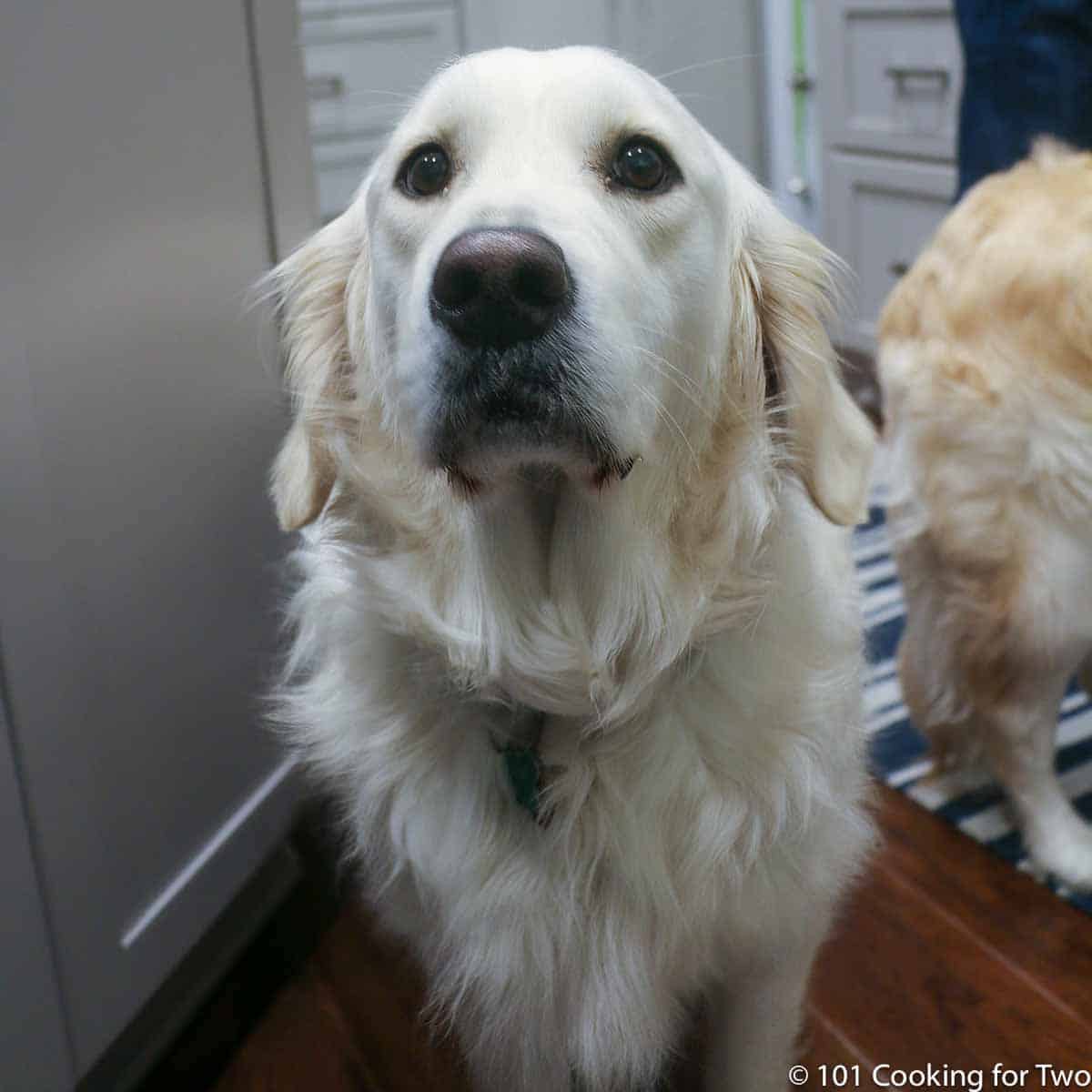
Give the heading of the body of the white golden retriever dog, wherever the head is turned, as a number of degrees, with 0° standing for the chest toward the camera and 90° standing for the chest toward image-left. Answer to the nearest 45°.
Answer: approximately 0°

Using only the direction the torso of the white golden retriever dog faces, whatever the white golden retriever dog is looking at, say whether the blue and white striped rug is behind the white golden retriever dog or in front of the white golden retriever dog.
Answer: behind
